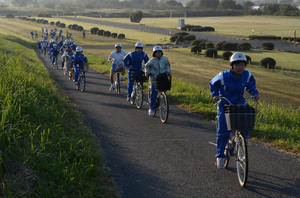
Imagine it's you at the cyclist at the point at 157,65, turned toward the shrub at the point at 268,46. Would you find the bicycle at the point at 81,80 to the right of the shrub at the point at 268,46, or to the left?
left

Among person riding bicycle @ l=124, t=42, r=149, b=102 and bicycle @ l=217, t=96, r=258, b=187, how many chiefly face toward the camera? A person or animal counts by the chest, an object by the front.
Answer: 2

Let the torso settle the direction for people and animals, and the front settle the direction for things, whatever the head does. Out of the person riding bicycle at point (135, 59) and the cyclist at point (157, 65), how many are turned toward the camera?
2

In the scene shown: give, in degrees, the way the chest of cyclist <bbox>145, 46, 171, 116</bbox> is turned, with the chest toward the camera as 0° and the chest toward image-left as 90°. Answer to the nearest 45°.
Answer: approximately 0°

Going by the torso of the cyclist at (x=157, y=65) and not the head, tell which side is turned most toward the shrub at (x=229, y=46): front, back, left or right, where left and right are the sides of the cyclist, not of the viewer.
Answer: back

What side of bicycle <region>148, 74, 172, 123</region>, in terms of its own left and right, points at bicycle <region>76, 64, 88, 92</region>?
back

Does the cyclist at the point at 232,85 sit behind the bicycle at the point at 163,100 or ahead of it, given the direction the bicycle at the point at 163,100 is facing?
ahead

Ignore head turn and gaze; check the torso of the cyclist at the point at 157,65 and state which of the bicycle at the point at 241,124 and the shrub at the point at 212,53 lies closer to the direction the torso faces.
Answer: the bicycle

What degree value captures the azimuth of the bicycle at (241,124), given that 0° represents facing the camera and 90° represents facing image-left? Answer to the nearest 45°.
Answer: approximately 0°
